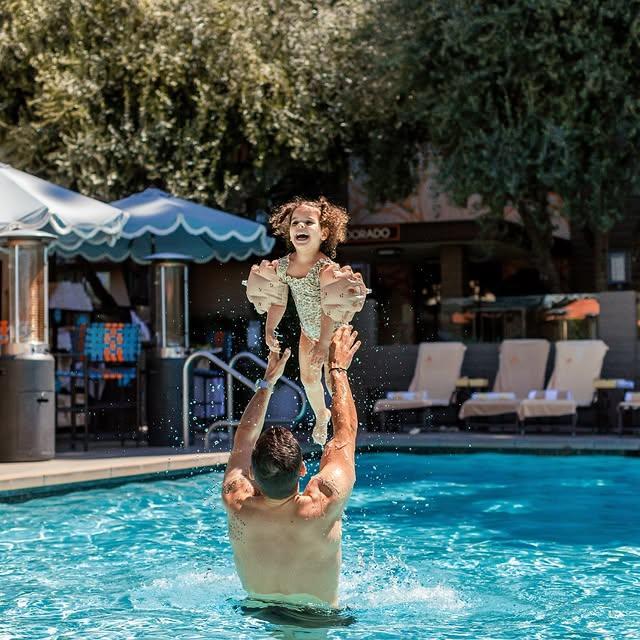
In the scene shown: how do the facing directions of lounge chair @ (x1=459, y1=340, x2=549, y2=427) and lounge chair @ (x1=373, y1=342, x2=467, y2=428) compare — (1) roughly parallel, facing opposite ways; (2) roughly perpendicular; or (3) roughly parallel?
roughly parallel

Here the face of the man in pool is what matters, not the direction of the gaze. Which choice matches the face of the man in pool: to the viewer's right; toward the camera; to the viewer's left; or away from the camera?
away from the camera

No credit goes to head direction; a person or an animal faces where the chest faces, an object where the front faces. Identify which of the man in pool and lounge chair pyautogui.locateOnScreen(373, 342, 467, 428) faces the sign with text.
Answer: the man in pool

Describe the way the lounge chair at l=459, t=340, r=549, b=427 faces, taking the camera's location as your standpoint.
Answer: facing the viewer and to the left of the viewer

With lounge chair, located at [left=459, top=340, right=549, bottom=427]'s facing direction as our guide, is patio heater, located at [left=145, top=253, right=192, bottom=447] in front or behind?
in front

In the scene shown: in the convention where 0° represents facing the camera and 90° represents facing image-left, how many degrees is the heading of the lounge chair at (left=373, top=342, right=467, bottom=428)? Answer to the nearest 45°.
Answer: approximately 45°

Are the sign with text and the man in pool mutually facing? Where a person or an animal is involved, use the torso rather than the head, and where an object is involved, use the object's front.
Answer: yes

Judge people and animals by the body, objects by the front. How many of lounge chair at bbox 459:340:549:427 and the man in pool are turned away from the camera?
1

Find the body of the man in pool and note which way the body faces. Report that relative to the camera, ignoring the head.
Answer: away from the camera

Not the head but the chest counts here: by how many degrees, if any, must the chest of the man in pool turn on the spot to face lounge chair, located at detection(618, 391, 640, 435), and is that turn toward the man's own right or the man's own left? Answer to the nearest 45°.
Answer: approximately 45° to the man's own right

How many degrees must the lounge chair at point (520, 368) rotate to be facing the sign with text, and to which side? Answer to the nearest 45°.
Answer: approximately 135° to its right

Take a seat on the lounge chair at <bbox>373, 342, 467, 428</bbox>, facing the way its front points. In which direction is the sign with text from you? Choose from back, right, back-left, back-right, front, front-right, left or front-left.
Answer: back-right

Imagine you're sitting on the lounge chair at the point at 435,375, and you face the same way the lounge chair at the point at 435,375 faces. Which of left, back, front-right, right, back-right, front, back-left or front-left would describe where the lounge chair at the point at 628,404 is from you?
left

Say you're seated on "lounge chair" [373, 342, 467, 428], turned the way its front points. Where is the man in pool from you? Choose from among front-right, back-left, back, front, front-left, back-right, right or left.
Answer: front-left

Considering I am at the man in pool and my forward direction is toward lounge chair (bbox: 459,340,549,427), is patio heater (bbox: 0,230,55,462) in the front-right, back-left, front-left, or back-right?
front-left

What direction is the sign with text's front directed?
toward the camera

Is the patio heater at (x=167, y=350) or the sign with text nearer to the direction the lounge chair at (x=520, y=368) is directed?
the patio heater

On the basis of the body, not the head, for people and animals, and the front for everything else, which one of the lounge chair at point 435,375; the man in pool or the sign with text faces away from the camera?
the man in pool
